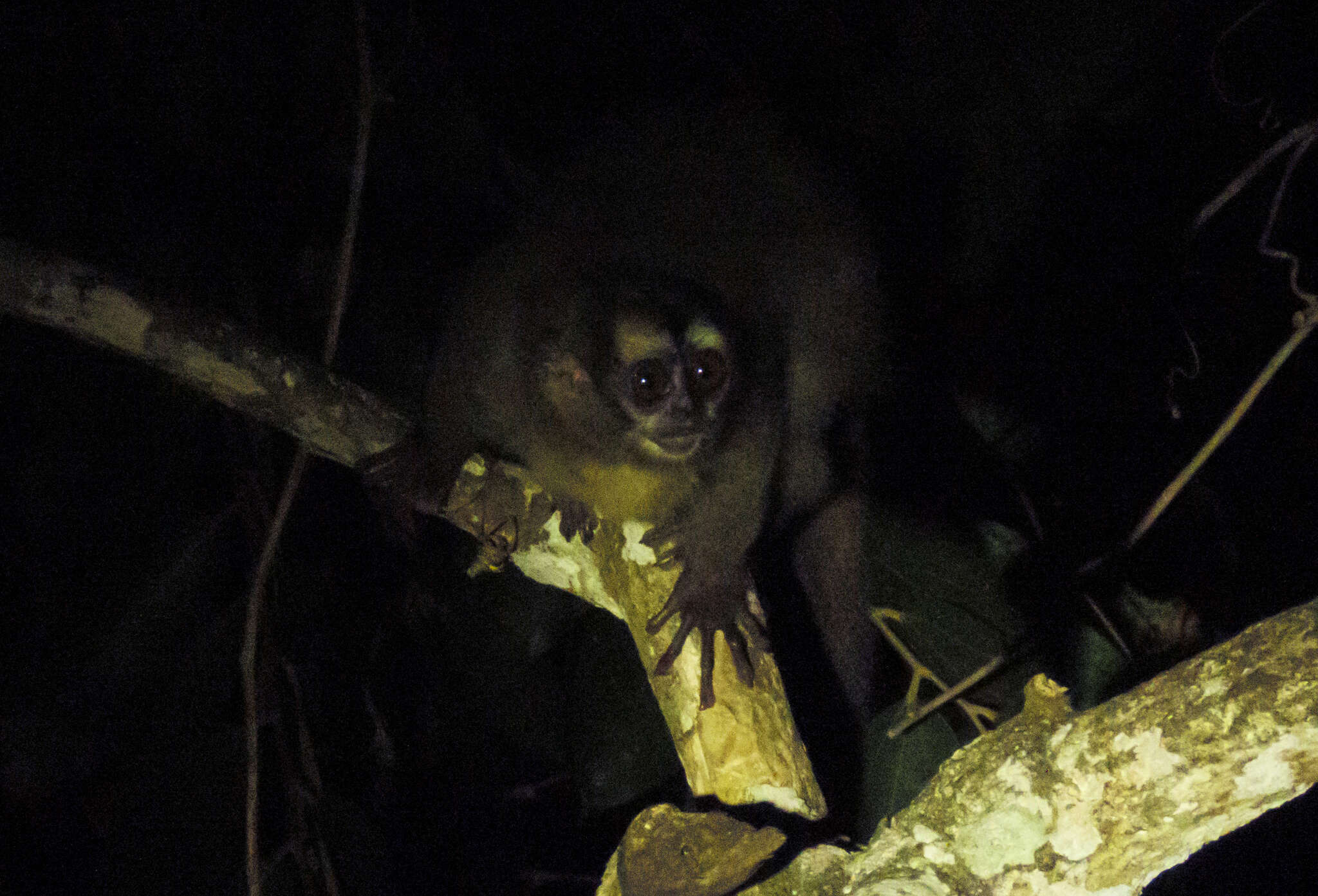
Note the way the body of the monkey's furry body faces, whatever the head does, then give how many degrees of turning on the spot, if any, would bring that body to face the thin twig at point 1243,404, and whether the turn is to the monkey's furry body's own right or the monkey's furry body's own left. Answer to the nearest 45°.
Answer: approximately 45° to the monkey's furry body's own left

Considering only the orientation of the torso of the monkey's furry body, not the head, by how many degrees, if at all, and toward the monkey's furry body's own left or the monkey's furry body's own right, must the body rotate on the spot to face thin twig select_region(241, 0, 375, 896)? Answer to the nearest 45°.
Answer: approximately 90° to the monkey's furry body's own right

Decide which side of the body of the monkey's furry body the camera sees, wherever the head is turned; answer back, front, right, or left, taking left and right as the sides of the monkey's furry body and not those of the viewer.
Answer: front
